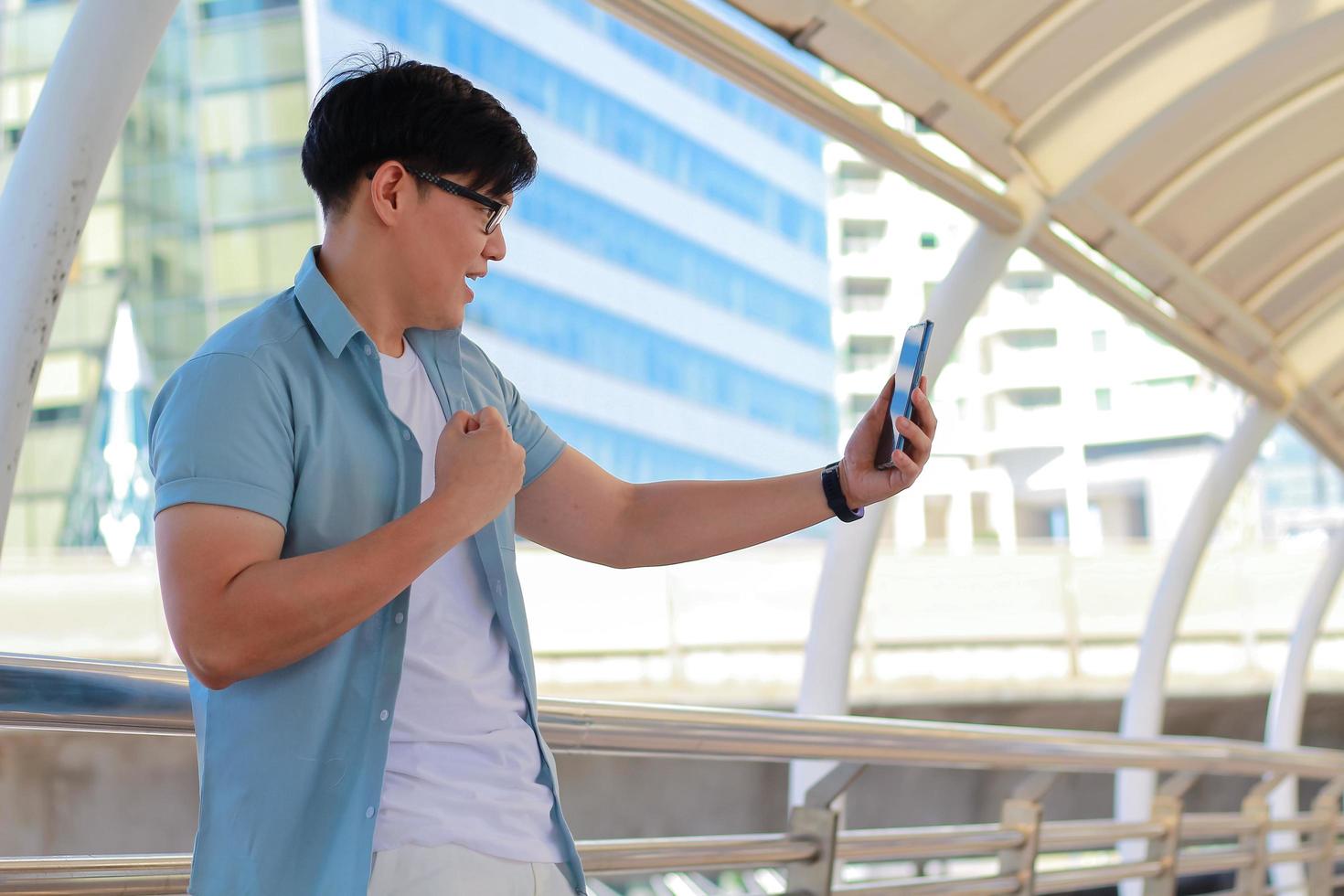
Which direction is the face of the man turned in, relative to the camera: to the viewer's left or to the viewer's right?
to the viewer's right

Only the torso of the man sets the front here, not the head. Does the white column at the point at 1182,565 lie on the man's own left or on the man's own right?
on the man's own left

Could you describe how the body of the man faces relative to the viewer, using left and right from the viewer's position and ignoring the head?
facing the viewer and to the right of the viewer

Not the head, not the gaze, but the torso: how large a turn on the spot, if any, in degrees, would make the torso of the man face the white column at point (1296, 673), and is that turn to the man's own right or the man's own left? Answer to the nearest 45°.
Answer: approximately 90° to the man's own left

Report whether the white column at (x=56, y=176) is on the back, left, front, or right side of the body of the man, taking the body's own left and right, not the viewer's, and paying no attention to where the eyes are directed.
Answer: back

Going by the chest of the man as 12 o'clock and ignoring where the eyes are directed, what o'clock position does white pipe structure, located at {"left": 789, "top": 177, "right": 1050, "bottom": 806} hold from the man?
The white pipe structure is roughly at 8 o'clock from the man.
